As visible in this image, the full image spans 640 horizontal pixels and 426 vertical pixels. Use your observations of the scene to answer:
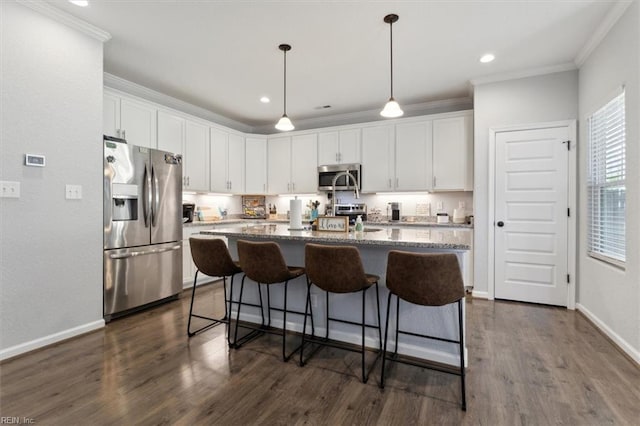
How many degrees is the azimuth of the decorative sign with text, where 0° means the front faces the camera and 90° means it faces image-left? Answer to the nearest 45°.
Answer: approximately 0°

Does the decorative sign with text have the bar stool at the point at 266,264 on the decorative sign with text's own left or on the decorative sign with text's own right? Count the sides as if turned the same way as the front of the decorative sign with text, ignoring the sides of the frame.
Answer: on the decorative sign with text's own right

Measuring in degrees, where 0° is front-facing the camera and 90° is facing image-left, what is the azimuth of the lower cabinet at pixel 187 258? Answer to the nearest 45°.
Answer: approximately 315°

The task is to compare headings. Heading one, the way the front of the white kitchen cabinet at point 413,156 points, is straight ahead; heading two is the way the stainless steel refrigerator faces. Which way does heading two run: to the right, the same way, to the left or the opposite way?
to the left

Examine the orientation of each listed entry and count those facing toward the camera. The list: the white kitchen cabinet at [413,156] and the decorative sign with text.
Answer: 2

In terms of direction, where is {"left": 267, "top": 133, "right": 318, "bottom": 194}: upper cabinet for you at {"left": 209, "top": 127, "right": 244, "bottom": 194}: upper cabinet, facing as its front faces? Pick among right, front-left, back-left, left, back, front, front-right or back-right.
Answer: front-left

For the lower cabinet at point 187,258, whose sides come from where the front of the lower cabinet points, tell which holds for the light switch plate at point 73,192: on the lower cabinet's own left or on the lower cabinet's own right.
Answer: on the lower cabinet's own right

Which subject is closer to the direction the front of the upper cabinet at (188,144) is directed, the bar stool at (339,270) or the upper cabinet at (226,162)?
the bar stool
